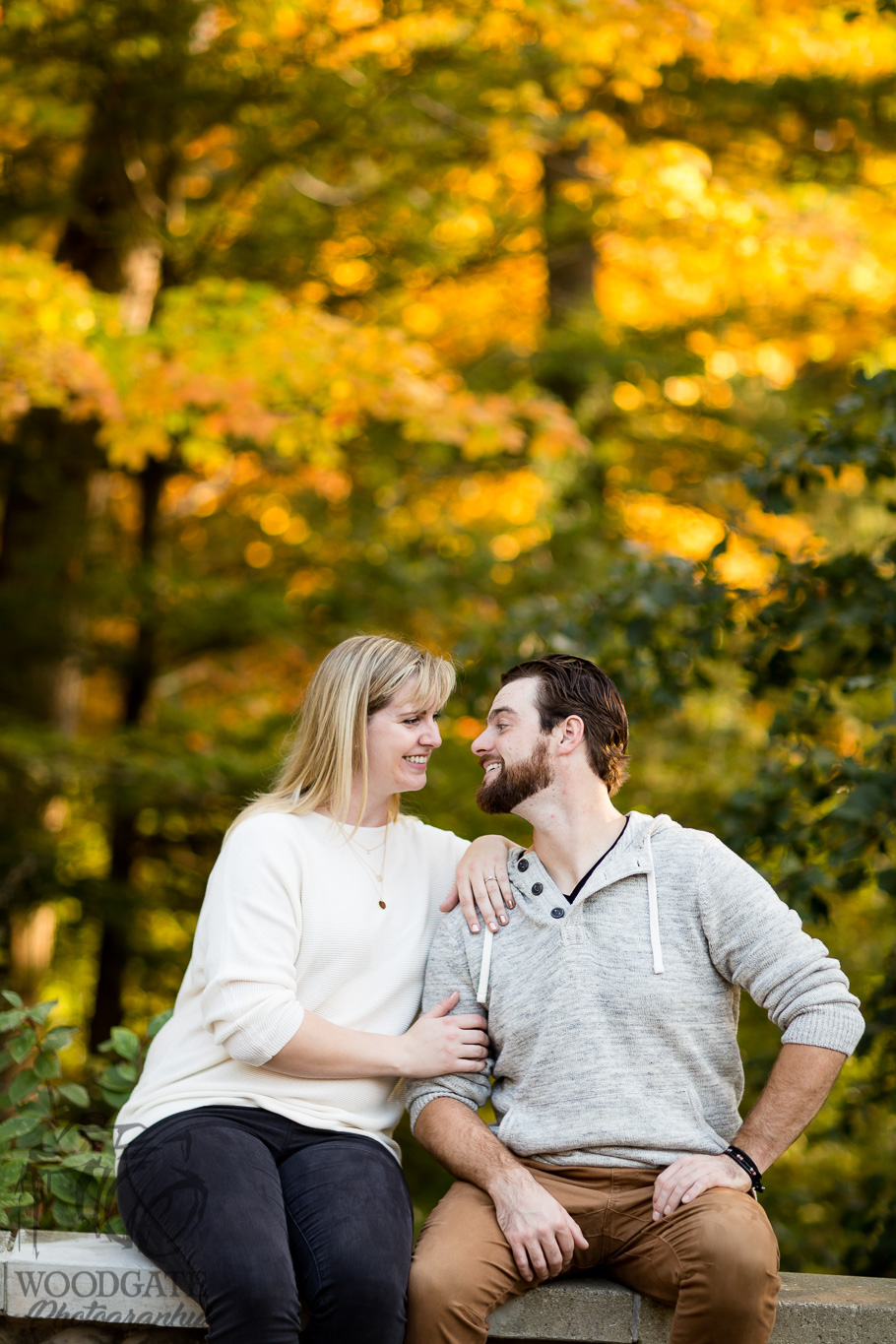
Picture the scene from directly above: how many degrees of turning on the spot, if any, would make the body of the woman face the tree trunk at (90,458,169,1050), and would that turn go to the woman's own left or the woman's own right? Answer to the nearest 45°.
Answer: approximately 135° to the woman's own left

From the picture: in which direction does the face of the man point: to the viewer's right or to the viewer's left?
to the viewer's left

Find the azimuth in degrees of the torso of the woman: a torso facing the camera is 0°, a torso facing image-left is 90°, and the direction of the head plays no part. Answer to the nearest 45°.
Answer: approximately 315°

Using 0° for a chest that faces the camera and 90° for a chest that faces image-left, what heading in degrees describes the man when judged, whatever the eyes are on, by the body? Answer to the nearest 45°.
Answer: approximately 0°

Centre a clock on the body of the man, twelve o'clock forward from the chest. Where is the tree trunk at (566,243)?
The tree trunk is roughly at 6 o'clock from the man.

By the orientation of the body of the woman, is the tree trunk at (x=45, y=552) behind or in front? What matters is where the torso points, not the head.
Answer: behind
